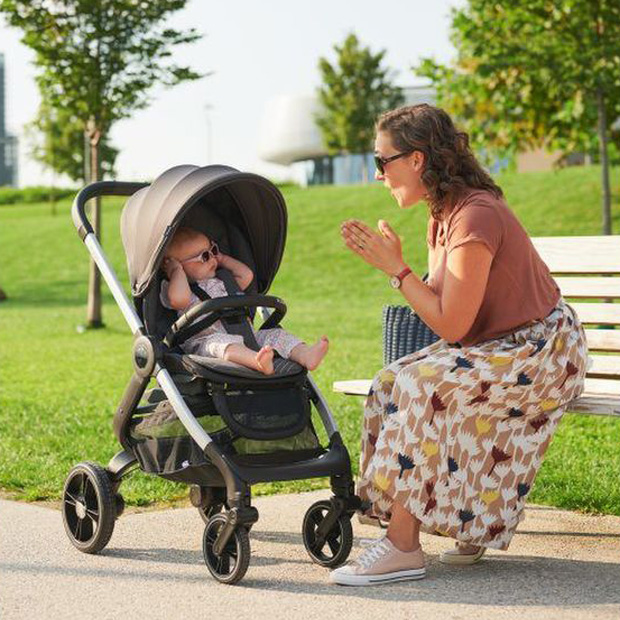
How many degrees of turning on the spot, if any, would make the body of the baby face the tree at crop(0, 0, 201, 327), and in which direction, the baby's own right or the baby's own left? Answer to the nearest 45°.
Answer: approximately 135° to the baby's own left

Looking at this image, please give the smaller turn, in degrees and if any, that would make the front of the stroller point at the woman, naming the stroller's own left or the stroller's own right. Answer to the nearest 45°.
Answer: approximately 45° to the stroller's own left

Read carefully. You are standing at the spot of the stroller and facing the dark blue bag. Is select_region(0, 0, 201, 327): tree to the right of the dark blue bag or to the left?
left

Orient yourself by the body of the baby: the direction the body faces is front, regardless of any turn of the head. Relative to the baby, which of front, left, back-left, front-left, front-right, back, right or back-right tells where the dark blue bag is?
left

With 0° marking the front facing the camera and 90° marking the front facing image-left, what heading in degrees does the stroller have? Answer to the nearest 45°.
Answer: approximately 315°

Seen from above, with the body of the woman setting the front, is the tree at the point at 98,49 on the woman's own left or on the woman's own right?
on the woman's own right

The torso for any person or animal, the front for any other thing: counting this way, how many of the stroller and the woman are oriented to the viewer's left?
1

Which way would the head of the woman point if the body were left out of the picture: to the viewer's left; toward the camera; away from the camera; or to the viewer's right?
to the viewer's left

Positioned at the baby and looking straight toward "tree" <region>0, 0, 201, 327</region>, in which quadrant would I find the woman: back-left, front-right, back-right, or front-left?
back-right

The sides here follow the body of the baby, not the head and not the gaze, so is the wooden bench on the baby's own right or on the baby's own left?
on the baby's own left

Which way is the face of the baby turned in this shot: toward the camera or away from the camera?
toward the camera

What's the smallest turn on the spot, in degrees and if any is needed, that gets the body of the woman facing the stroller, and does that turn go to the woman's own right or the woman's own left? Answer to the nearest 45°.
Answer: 0° — they already face it

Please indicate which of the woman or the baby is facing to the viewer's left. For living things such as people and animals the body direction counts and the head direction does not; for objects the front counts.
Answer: the woman

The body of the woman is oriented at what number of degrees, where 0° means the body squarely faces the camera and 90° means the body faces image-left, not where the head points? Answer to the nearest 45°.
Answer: approximately 90°

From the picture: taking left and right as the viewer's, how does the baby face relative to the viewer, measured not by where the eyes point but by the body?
facing the viewer and to the right of the viewer

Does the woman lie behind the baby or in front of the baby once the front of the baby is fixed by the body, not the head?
in front
